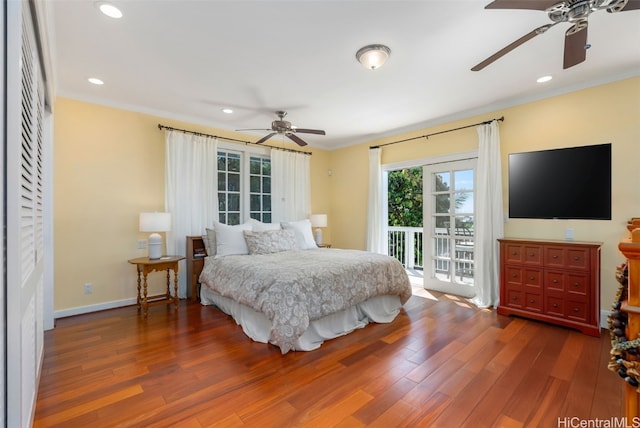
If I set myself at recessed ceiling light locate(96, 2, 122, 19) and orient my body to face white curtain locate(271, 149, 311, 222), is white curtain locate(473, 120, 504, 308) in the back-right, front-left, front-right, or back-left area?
front-right

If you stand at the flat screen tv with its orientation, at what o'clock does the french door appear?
The french door is roughly at 2 o'clock from the flat screen tv.

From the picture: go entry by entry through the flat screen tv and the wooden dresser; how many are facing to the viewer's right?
0

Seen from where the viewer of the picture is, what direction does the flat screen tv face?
facing the viewer and to the left of the viewer

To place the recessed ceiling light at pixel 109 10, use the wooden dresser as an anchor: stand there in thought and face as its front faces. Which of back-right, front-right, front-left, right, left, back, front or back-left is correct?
front

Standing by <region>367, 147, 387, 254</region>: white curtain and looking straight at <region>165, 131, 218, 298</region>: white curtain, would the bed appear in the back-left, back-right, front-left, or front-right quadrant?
front-left

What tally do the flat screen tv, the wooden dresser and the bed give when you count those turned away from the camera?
0

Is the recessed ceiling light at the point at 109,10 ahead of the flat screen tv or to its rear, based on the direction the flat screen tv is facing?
ahead

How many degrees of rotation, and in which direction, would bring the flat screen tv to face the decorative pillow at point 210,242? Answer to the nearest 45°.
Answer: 0° — it already faces it

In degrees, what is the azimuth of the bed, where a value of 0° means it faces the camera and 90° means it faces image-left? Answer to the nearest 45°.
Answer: approximately 315°

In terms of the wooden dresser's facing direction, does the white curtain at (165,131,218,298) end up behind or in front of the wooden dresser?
in front

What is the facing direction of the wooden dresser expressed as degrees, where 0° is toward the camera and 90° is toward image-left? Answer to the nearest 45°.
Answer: approximately 45°

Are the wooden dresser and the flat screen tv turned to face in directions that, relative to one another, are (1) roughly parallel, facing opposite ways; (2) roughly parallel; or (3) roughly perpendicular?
roughly parallel
